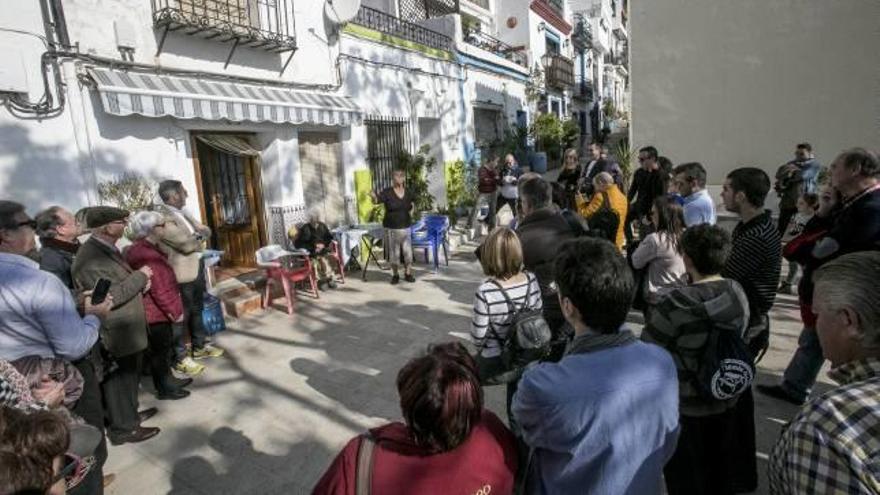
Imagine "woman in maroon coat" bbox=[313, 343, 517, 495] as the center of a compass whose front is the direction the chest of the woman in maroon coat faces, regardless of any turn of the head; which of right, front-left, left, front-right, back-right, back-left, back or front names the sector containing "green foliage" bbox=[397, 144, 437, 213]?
front

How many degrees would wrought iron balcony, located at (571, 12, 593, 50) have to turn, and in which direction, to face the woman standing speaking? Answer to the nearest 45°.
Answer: approximately 45° to its right

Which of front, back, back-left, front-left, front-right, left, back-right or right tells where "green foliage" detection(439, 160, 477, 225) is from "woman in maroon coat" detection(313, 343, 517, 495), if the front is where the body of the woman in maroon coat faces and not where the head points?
front

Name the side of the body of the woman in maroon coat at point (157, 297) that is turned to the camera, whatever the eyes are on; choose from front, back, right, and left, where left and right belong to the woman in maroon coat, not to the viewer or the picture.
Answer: right

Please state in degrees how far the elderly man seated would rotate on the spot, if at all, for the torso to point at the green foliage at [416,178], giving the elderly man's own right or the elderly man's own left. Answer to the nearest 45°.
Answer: approximately 90° to the elderly man's own left

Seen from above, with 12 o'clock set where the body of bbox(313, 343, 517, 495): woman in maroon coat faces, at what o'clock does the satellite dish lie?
The satellite dish is roughly at 12 o'clock from the woman in maroon coat.

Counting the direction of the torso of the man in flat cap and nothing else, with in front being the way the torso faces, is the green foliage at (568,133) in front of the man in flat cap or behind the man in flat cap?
in front

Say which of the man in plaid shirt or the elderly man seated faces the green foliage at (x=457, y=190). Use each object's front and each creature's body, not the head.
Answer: the man in plaid shirt

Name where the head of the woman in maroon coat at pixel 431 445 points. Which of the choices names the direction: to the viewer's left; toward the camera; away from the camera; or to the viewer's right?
away from the camera

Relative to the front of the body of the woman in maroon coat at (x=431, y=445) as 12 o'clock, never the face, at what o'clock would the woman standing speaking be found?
The woman standing speaking is roughly at 12 o'clock from the woman in maroon coat.

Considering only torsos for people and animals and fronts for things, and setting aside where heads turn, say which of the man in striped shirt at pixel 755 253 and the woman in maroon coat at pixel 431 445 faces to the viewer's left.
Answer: the man in striped shirt

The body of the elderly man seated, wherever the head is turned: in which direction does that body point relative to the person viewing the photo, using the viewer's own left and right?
facing the viewer and to the right of the viewer

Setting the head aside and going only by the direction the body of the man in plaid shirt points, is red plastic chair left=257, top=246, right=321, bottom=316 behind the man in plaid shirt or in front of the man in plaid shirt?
in front

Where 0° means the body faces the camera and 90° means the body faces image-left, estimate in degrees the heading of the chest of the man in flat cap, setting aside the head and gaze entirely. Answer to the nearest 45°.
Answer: approximately 270°

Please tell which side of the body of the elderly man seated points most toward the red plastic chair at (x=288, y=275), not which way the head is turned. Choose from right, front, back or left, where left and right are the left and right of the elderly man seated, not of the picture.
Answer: right

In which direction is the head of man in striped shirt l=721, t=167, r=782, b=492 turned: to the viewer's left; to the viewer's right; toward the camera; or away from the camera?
to the viewer's left
